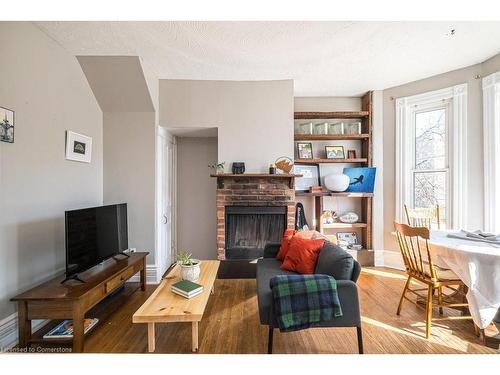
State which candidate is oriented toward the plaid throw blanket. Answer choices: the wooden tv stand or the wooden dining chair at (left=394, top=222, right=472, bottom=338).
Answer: the wooden tv stand

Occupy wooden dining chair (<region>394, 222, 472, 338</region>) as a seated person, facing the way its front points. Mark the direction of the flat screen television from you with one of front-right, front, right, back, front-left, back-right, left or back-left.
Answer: back

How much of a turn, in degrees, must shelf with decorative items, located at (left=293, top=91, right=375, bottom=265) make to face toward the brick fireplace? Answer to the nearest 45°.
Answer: approximately 45° to its right

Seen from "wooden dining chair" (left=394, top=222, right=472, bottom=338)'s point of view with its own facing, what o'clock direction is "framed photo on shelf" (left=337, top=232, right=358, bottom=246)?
The framed photo on shelf is roughly at 9 o'clock from the wooden dining chair.

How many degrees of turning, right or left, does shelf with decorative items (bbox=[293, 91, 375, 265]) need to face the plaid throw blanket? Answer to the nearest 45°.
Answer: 0° — it already faces it

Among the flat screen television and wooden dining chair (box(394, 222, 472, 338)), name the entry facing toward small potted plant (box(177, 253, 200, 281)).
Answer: the flat screen television

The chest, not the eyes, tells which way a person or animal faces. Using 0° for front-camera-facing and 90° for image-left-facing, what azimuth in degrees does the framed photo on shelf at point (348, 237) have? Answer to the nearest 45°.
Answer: approximately 0°

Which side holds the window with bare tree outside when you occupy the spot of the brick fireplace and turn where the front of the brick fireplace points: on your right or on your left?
on your left
